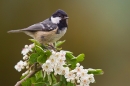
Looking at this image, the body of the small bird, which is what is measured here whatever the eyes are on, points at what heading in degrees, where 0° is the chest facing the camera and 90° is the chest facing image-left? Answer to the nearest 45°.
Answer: approximately 270°
